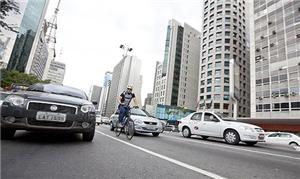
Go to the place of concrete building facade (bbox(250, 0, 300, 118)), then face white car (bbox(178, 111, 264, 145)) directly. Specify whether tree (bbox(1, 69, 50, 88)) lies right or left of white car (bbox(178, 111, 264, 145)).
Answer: right

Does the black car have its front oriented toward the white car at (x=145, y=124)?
no

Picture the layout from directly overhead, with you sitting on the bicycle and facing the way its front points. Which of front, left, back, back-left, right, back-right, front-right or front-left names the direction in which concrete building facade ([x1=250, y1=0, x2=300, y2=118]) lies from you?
left

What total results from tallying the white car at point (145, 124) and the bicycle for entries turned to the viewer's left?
0

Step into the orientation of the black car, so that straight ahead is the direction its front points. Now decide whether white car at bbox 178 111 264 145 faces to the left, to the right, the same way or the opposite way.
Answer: the same way

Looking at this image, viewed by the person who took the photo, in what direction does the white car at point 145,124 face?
facing the viewer and to the right of the viewer

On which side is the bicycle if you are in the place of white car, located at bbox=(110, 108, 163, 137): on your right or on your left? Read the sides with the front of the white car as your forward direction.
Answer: on your right

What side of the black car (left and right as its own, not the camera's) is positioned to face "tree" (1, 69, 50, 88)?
back

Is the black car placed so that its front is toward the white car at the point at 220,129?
no

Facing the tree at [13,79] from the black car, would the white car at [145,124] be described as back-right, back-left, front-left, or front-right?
front-right

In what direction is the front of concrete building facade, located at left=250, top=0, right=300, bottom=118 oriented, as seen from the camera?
facing the viewer and to the left of the viewer

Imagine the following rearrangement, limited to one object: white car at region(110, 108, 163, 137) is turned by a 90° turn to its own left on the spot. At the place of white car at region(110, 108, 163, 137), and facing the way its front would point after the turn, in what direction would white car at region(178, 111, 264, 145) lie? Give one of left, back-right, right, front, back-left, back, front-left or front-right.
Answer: front-right

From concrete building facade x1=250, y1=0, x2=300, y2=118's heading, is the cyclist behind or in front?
in front

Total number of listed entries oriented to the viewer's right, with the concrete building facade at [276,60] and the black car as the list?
0

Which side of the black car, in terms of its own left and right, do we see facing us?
front

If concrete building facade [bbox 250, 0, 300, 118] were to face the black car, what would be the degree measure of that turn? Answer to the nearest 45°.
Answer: approximately 45° to its left

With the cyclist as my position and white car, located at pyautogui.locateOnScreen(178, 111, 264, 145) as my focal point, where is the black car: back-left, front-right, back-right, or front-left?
back-right

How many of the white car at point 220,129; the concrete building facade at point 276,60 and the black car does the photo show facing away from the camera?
0
